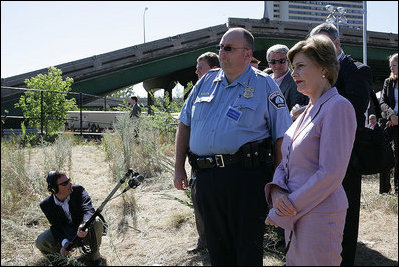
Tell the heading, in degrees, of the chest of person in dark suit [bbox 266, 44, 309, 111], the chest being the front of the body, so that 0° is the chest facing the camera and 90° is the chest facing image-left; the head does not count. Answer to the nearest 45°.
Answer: approximately 45°

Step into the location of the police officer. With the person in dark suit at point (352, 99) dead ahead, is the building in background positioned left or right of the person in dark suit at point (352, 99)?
left

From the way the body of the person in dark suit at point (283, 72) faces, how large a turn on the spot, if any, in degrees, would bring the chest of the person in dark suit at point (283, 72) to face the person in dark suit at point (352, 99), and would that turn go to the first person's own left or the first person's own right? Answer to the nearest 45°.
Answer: approximately 90° to the first person's own left

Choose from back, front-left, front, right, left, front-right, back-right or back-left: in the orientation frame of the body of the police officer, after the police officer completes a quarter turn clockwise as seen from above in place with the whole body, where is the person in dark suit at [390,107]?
right

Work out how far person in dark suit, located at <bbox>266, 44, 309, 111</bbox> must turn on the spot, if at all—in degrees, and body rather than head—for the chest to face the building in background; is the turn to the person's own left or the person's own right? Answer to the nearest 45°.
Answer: approximately 135° to the person's own right

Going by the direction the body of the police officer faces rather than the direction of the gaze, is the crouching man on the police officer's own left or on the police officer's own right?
on the police officer's own right

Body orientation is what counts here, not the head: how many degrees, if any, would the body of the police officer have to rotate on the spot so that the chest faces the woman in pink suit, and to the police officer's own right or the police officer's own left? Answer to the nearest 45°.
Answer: approximately 90° to the police officer's own left

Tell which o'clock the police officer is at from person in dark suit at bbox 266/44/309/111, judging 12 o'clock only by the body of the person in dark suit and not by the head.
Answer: The police officer is roughly at 11 o'clock from the person in dark suit.

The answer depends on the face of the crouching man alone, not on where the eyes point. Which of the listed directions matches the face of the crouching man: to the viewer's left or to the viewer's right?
to the viewer's right

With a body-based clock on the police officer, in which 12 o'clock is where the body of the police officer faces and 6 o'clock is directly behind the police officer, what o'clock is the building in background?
The building in background is roughly at 5 o'clock from the police officer.

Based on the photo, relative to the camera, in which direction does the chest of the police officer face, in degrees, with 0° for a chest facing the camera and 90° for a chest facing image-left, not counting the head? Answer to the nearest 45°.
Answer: approximately 45°

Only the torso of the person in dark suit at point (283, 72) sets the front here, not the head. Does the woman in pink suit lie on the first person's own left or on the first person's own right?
on the first person's own left

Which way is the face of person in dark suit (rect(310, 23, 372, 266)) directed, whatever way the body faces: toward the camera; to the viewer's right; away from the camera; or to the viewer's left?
to the viewer's left

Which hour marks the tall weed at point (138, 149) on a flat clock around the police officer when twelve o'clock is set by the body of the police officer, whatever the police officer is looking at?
The tall weed is roughly at 4 o'clock from the police officer.
